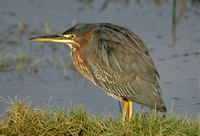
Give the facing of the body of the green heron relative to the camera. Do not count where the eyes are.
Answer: to the viewer's left
